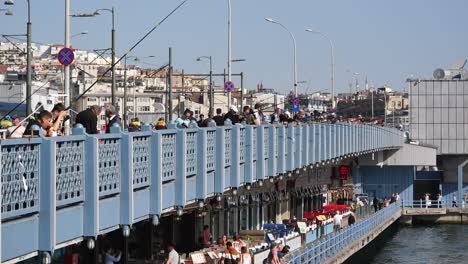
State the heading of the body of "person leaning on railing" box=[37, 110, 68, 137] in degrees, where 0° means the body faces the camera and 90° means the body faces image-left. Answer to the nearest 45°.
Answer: approximately 315°

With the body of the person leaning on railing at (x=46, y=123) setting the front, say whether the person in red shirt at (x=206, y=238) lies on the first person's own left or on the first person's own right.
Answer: on the first person's own left

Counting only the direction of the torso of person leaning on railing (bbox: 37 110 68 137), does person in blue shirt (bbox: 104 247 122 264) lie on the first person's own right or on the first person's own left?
on the first person's own left

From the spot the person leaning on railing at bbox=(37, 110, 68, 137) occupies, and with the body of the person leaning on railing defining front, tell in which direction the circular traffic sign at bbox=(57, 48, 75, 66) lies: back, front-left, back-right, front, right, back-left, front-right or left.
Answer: back-left

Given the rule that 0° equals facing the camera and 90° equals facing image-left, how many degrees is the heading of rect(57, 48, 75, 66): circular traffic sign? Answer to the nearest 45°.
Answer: approximately 0°
